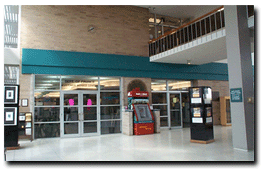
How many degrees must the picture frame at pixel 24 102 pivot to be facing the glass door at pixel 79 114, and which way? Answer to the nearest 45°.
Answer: approximately 90° to its left

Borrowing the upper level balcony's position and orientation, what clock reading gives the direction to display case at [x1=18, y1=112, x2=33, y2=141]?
The display case is roughly at 1 o'clock from the upper level balcony.

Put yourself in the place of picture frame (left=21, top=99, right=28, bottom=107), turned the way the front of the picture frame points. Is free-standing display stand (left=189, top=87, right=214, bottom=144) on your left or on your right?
on your left

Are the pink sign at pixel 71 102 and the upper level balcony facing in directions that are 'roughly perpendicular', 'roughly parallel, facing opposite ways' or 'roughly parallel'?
roughly perpendicular

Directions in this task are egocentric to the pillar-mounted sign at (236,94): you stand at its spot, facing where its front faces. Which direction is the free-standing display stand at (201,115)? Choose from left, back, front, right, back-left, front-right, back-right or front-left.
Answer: back-right

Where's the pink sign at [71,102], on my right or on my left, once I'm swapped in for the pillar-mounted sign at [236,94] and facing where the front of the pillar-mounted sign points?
on my right

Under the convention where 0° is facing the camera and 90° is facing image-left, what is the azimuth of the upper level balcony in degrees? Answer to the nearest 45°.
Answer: approximately 45°

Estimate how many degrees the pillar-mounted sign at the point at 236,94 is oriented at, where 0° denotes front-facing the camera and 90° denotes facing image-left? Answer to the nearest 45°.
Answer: approximately 0°

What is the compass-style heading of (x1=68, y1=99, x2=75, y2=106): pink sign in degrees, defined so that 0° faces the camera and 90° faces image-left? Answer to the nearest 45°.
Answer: approximately 0°
